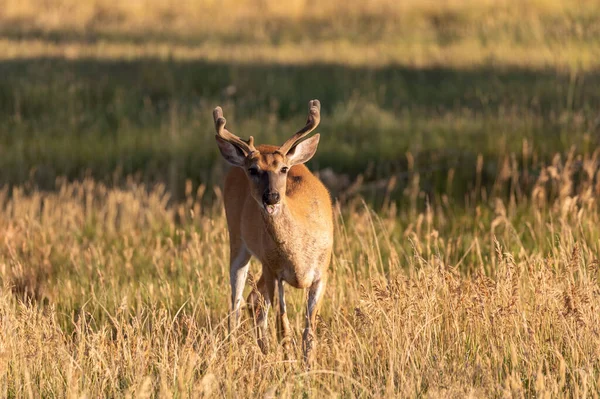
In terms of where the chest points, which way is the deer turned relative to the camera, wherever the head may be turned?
toward the camera
